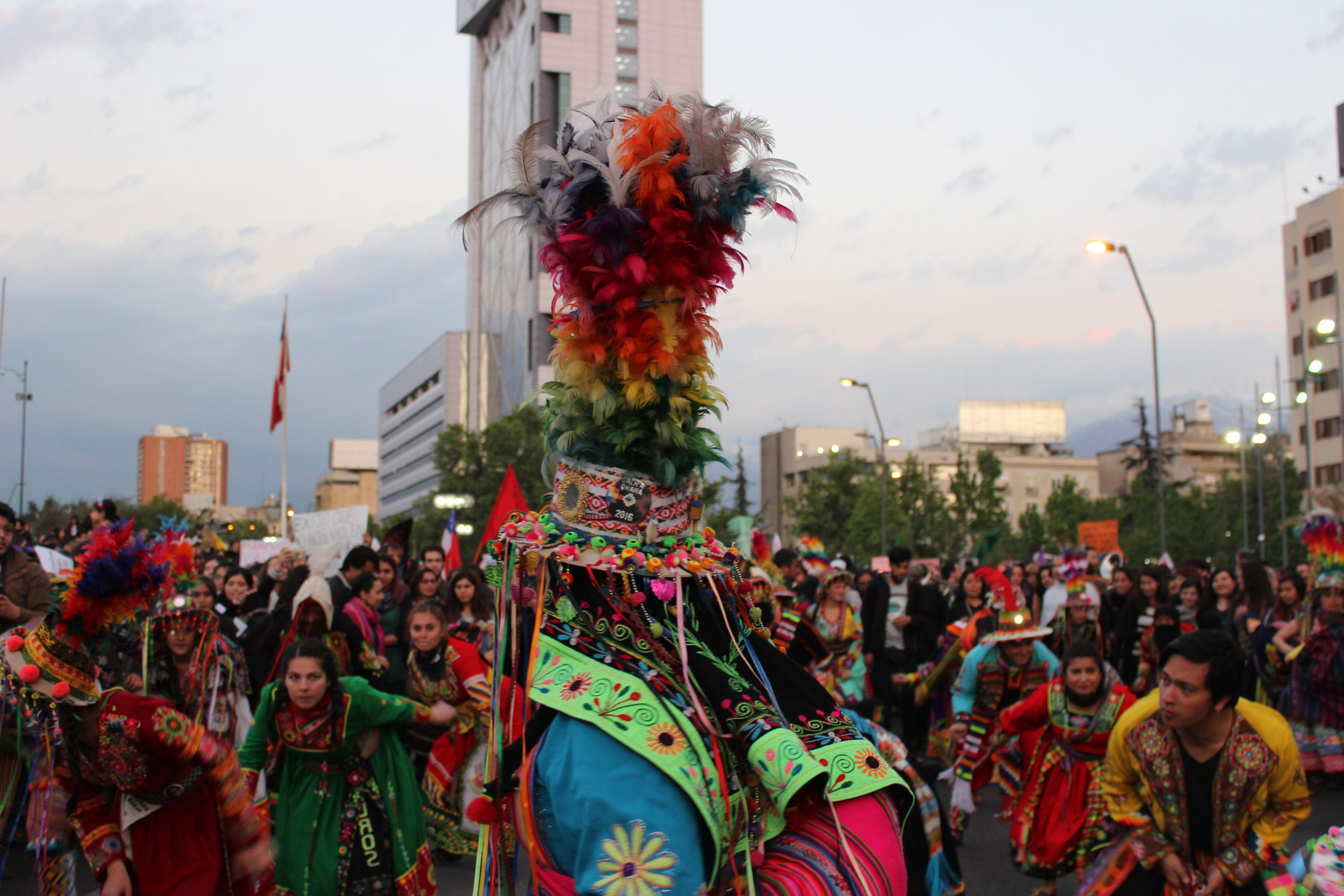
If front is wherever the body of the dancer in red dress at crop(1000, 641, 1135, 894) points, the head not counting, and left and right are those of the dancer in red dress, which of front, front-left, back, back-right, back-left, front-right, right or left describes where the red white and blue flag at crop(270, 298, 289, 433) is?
back-right

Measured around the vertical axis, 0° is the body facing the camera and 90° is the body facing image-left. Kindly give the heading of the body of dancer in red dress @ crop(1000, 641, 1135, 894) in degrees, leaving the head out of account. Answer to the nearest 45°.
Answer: approximately 0°

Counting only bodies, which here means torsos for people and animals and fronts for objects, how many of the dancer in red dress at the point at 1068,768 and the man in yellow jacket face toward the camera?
2

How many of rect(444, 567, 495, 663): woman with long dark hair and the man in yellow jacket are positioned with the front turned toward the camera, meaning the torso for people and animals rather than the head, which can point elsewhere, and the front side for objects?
2

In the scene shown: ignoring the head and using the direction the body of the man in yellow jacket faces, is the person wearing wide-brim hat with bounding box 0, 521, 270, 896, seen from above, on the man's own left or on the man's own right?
on the man's own right
